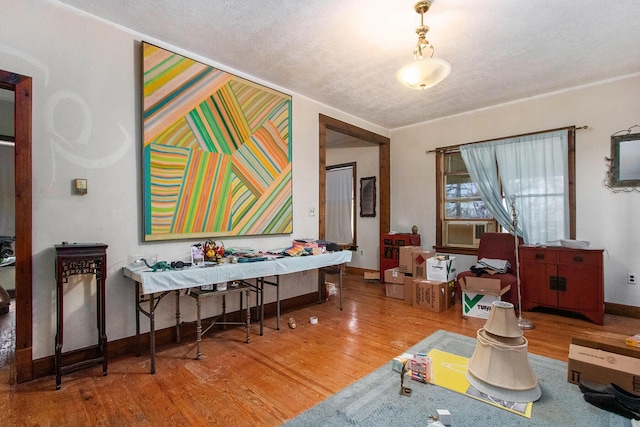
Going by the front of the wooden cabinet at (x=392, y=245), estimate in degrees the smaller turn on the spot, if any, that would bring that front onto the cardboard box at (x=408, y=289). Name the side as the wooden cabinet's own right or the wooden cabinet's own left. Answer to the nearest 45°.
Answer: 0° — it already faces it

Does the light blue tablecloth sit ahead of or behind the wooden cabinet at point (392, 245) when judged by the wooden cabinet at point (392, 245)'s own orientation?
ahead

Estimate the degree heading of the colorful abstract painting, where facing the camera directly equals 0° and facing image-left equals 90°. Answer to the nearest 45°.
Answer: approximately 315°

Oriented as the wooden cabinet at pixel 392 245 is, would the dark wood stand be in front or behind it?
in front

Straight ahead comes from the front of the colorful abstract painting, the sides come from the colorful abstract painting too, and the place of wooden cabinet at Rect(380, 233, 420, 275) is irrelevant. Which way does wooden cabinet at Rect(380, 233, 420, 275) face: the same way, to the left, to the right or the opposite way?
to the right

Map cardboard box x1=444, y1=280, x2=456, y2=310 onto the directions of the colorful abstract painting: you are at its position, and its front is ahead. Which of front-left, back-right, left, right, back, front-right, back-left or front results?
front-left

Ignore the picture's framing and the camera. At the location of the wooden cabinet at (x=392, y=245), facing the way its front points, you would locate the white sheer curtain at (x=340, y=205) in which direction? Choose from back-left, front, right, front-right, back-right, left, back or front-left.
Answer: back-right

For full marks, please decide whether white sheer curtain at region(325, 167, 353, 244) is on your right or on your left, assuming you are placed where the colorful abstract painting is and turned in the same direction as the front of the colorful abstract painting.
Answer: on your left

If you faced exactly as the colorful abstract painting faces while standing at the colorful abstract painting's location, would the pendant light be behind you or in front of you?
in front

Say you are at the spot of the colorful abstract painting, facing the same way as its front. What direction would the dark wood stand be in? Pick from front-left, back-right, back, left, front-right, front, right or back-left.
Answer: right

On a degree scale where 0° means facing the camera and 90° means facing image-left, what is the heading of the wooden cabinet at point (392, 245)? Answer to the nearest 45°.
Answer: approximately 0°
